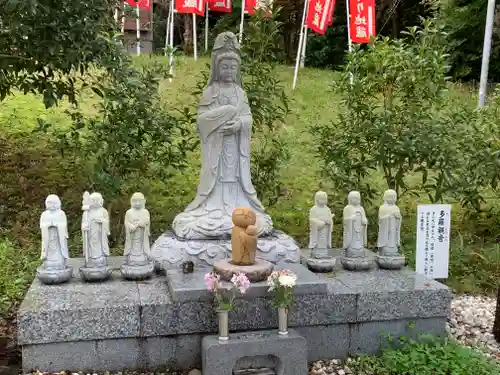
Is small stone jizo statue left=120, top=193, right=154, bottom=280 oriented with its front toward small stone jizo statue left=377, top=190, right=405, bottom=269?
no

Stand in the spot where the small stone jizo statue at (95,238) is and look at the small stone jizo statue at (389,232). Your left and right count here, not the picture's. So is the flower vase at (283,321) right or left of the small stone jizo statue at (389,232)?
right

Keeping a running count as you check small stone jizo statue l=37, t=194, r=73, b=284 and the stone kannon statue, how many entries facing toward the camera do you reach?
2

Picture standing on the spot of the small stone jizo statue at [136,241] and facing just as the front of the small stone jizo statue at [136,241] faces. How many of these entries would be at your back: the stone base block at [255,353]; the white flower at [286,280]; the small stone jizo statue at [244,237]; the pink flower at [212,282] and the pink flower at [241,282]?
0

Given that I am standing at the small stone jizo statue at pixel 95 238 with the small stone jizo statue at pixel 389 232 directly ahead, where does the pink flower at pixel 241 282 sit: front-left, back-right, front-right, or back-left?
front-right

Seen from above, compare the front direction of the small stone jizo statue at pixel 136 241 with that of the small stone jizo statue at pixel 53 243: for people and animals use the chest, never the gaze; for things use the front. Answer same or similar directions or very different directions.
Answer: same or similar directions

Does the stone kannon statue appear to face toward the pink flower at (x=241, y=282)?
yes

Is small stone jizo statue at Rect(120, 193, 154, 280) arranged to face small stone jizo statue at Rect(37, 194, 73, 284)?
no

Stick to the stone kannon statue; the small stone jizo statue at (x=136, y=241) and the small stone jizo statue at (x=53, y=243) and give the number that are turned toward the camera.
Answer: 3

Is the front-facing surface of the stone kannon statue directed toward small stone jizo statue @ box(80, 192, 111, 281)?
no

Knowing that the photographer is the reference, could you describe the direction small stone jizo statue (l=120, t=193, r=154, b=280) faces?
facing the viewer

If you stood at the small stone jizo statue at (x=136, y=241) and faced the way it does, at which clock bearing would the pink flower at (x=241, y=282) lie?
The pink flower is roughly at 11 o'clock from the small stone jizo statue.

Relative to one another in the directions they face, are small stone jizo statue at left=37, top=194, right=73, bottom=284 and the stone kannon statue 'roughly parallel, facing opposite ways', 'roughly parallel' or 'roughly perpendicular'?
roughly parallel

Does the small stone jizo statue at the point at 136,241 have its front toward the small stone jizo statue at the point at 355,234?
no

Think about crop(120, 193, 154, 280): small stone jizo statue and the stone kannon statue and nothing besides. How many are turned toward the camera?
2

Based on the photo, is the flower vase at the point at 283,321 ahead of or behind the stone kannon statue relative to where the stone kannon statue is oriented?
ahead

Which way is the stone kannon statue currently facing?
toward the camera

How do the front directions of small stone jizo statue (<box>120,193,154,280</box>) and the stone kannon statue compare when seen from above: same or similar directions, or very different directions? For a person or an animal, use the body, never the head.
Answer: same or similar directions
